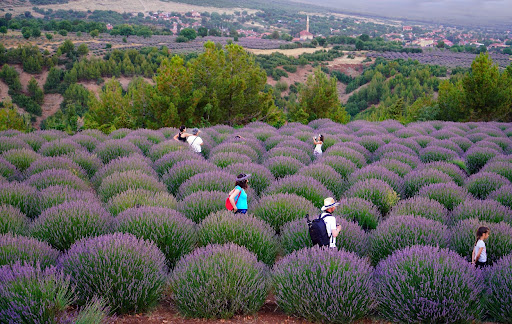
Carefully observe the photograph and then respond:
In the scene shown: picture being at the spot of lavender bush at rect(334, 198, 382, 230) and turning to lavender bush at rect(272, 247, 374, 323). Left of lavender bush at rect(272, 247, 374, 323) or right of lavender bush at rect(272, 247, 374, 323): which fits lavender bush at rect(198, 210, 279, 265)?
right

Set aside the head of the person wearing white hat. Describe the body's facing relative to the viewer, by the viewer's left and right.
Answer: facing to the right of the viewer

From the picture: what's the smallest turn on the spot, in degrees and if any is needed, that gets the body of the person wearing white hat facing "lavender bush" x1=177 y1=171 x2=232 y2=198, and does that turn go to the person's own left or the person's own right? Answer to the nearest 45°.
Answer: approximately 135° to the person's own left

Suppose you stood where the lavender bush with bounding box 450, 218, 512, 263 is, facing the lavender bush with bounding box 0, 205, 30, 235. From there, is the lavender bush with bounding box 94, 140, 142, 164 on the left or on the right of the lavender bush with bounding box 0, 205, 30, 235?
right
